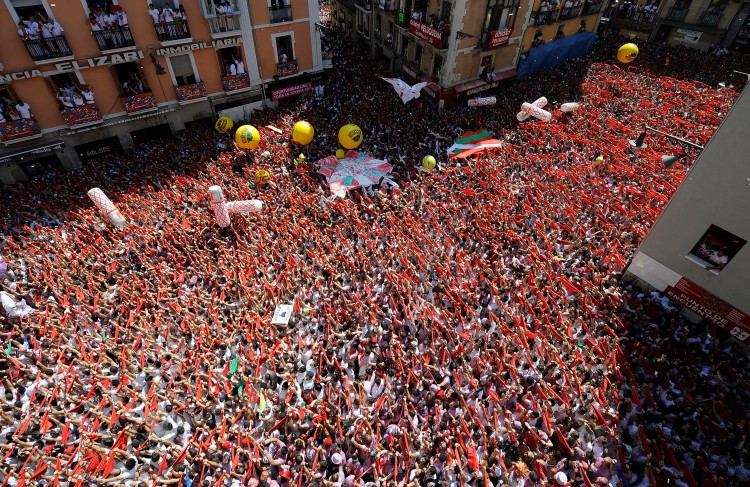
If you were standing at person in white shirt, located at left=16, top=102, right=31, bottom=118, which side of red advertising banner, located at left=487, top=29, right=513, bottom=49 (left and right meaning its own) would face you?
right

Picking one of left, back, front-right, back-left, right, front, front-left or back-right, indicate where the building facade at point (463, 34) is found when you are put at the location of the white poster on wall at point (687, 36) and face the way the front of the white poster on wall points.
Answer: front-right

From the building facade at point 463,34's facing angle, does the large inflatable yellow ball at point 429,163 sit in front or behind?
in front

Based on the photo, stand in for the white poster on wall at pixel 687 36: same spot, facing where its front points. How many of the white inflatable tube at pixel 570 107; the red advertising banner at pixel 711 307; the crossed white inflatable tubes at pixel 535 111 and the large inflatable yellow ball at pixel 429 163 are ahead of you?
4

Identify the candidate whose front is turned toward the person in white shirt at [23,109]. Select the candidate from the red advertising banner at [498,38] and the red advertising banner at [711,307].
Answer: the red advertising banner at [711,307]

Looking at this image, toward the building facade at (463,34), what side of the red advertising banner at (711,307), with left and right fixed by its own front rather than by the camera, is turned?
right

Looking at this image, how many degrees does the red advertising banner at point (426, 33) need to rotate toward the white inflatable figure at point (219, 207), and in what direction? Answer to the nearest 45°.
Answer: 0° — it already faces it

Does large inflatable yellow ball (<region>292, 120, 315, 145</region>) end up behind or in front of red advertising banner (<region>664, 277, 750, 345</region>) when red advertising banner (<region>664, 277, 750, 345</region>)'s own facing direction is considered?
in front

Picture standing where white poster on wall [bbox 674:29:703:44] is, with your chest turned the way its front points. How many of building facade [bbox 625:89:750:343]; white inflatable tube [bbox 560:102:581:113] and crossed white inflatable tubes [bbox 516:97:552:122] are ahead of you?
3

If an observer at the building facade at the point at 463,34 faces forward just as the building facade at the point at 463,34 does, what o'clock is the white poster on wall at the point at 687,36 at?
The white poster on wall is roughly at 8 o'clock from the building facade.

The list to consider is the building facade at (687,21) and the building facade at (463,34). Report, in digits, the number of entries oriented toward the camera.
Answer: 2

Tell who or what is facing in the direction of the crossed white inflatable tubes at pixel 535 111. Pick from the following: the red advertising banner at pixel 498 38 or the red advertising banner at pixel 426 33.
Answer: the red advertising banner at pixel 498 38

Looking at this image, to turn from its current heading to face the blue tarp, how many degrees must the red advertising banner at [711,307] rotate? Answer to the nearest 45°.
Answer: approximately 90° to its right
